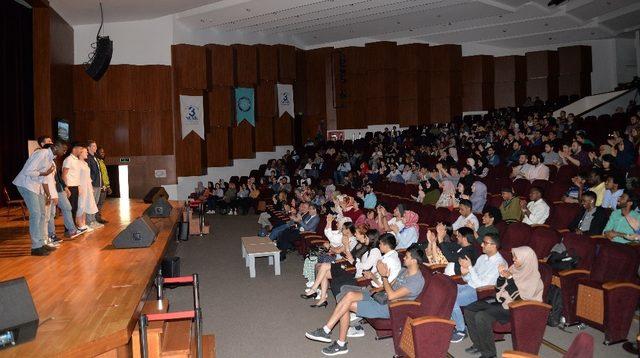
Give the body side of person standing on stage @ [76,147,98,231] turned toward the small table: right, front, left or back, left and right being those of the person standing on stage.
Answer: front

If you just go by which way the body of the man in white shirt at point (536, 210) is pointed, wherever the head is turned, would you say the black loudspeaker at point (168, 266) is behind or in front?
in front

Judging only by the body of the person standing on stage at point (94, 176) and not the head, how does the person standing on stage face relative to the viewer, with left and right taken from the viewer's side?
facing to the right of the viewer

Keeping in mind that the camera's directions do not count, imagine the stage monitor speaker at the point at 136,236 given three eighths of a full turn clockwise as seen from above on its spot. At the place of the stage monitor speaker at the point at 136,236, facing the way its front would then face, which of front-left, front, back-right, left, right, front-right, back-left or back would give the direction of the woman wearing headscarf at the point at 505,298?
right

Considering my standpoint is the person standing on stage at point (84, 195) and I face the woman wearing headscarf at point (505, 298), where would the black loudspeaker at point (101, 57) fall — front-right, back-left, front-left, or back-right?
back-left

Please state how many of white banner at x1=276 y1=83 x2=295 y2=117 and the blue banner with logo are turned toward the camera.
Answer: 2

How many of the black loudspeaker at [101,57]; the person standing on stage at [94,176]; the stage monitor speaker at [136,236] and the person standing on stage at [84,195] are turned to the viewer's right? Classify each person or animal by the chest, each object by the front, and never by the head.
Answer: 3

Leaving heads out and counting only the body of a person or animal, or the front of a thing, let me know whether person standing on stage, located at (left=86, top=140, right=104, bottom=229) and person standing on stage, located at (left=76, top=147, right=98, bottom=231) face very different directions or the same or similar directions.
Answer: same or similar directions

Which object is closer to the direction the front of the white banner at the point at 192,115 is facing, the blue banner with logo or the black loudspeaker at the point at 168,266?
the black loudspeaker

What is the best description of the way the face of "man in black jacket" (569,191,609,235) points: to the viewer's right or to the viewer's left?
to the viewer's left

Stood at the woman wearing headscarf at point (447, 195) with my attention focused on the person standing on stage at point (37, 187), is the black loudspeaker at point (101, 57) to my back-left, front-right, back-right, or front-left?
front-right

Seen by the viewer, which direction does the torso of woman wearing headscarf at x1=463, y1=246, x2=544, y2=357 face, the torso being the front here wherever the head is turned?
to the viewer's left

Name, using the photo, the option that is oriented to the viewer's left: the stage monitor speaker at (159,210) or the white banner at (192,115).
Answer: the stage monitor speaker

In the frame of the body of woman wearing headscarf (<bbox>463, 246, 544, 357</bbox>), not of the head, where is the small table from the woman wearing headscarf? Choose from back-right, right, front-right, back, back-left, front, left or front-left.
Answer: front-right

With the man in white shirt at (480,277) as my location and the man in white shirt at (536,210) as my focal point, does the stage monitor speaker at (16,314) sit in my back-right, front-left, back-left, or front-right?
back-left

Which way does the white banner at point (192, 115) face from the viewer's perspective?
toward the camera

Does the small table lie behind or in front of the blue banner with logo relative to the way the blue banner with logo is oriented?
in front

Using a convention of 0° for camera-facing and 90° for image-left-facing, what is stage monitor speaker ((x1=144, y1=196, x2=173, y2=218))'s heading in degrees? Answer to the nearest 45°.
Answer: approximately 90°

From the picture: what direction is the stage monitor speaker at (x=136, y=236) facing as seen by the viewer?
to the viewer's left

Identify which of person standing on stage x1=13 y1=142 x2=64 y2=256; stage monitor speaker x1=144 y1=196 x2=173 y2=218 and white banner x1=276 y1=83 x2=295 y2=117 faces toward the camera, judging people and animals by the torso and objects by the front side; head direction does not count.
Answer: the white banner
